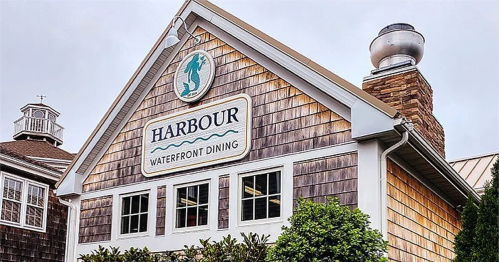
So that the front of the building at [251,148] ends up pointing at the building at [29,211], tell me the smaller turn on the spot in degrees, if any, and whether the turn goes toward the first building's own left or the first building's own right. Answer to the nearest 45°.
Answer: approximately 90° to the first building's own right

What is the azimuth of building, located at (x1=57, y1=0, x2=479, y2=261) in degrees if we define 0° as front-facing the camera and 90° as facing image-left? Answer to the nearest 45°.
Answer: approximately 45°

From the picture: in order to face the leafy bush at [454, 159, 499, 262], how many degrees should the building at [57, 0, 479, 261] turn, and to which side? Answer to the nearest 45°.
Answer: approximately 90° to its left
